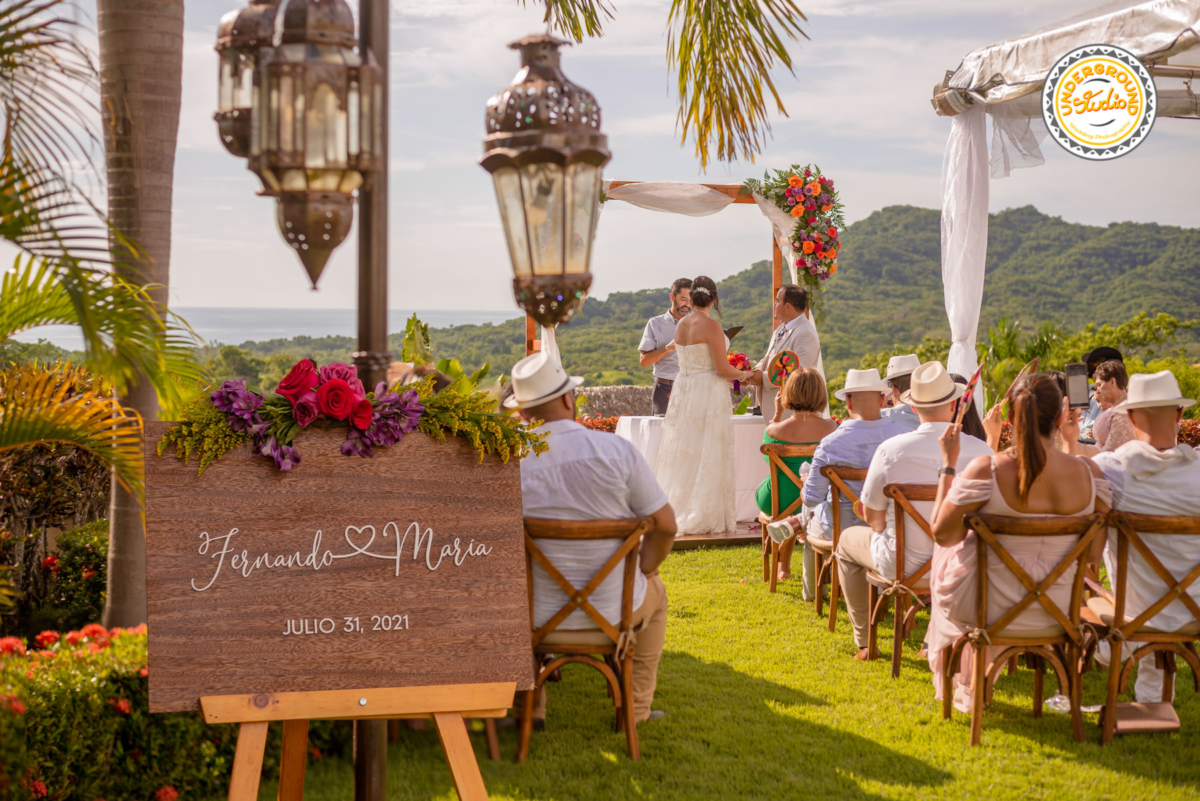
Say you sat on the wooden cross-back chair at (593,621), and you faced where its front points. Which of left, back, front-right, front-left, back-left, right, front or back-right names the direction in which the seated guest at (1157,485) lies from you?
right

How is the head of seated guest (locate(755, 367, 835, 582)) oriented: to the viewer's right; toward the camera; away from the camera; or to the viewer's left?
away from the camera

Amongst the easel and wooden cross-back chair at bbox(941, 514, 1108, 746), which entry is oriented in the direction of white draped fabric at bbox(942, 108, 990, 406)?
the wooden cross-back chair

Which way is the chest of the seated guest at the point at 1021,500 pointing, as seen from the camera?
away from the camera

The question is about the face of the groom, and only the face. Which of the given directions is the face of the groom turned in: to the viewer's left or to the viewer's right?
to the viewer's left

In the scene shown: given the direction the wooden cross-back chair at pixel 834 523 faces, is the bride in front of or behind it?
in front

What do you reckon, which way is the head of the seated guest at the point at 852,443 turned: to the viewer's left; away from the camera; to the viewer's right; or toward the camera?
away from the camera

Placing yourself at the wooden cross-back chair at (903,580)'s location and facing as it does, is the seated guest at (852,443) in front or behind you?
in front

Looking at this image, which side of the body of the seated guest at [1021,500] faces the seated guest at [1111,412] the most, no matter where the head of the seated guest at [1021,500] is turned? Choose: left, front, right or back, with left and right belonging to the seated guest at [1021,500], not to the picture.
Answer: front

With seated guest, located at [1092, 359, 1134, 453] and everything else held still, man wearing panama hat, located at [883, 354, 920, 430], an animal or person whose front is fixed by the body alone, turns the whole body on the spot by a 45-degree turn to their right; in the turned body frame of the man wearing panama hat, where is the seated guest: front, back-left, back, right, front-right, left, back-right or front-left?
right

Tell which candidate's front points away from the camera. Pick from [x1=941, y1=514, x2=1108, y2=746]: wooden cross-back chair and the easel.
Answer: the wooden cross-back chair

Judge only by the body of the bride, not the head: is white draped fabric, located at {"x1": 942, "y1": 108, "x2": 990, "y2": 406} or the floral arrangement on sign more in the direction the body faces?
the white draped fabric

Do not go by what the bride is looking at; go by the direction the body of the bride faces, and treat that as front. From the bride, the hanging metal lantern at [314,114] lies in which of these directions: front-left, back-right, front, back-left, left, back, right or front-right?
back-right

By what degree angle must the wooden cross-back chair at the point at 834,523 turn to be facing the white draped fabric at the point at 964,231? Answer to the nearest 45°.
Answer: approximately 45° to its right
